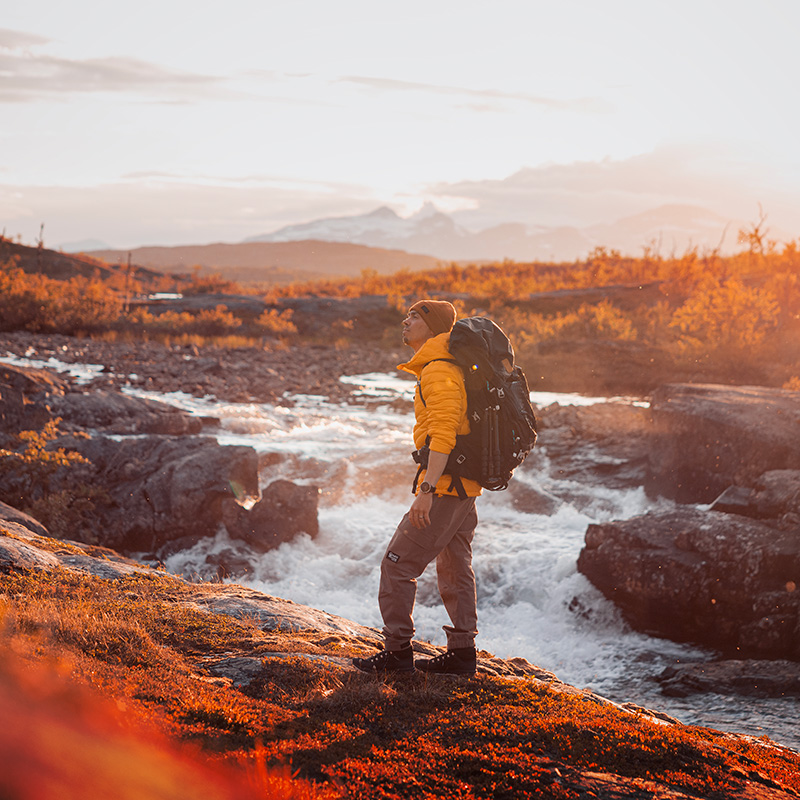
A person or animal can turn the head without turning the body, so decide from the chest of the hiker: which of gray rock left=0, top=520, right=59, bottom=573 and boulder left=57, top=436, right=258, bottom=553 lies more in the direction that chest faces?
the gray rock

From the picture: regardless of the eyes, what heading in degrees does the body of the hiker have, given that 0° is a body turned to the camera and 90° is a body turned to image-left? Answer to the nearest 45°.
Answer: approximately 90°

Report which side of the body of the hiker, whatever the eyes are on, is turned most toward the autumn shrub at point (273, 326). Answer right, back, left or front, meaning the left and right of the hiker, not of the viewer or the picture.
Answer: right

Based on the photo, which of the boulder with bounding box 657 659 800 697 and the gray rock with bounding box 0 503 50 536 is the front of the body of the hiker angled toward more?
the gray rock

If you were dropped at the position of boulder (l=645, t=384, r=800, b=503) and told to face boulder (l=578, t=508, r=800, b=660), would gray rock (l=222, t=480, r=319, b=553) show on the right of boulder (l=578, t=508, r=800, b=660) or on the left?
right

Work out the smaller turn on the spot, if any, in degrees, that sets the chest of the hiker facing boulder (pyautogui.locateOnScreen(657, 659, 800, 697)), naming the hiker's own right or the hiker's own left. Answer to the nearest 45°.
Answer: approximately 135° to the hiker's own right

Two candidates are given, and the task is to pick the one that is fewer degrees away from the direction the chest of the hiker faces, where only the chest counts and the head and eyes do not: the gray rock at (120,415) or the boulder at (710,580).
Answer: the gray rock
